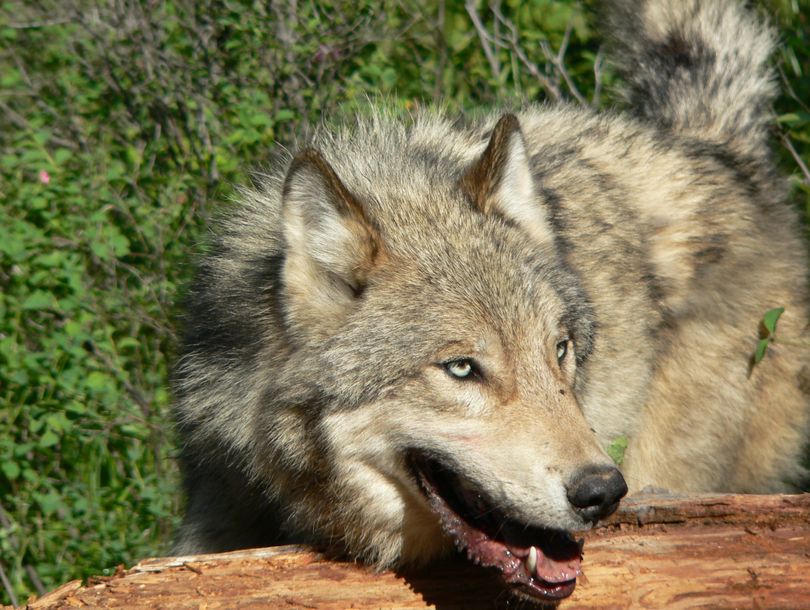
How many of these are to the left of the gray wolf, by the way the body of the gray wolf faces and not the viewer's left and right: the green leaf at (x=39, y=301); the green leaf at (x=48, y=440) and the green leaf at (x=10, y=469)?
0

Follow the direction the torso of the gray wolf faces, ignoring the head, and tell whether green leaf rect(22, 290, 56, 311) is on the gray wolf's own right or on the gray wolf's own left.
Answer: on the gray wolf's own right

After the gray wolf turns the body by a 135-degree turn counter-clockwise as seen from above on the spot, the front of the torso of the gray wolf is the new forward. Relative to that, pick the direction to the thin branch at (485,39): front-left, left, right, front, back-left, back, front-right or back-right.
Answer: left

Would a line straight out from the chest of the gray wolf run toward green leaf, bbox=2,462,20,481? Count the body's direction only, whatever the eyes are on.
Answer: no

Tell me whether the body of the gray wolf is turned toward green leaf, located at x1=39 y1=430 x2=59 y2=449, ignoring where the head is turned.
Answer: no

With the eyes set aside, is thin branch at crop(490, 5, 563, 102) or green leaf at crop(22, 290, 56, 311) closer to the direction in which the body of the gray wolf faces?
the green leaf

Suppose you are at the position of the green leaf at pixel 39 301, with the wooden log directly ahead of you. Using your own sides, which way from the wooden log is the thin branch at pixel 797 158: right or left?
left

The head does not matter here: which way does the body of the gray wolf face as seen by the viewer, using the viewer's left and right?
facing the viewer and to the left of the viewer

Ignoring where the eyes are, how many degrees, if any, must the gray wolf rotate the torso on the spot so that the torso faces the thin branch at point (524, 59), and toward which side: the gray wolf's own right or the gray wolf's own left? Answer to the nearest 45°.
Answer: approximately 135° to the gray wolf's own right

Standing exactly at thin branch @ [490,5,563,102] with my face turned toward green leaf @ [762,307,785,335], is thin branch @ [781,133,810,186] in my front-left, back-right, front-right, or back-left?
front-left

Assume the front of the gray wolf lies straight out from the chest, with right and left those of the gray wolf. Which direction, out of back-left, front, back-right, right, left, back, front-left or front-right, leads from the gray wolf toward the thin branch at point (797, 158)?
back
